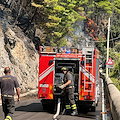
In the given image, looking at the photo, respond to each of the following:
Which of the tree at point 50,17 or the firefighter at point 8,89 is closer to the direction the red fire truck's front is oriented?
the tree

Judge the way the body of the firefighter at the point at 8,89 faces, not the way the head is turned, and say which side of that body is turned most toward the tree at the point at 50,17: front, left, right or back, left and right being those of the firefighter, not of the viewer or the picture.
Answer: front

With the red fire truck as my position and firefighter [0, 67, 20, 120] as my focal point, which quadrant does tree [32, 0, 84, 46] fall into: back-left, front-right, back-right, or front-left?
back-right

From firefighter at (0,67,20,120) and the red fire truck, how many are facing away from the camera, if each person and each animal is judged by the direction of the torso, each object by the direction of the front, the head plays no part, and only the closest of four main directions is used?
2

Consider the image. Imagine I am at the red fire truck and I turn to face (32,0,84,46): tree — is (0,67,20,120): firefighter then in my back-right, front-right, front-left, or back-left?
back-left

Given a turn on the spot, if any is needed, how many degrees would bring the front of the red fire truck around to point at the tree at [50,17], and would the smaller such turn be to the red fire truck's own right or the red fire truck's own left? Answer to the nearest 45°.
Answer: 0° — it already faces it

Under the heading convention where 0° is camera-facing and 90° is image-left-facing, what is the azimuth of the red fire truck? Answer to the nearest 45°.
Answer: approximately 180°

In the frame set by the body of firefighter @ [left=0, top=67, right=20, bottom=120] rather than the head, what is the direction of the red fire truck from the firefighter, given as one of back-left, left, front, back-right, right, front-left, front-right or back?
front-right

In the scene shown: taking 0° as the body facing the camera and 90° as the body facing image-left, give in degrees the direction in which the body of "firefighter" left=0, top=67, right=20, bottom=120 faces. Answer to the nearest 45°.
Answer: approximately 180°
